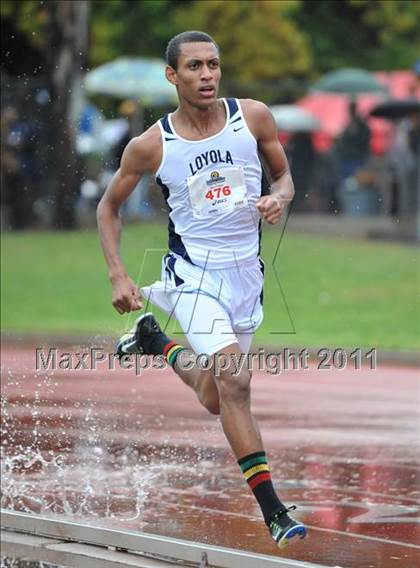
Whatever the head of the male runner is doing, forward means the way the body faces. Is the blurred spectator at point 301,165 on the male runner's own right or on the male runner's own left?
on the male runner's own left

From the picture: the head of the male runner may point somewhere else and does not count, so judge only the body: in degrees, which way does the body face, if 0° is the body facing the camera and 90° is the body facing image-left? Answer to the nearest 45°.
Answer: approximately 315°

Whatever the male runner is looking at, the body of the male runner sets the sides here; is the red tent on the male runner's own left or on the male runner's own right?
on the male runner's own left

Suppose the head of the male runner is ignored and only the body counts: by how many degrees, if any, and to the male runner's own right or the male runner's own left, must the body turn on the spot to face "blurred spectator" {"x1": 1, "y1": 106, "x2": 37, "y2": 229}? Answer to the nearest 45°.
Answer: approximately 135° to the male runner's own left

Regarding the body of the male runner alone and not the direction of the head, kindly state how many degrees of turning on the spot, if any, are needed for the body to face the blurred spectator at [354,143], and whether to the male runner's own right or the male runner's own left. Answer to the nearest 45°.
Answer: approximately 135° to the male runner's own left

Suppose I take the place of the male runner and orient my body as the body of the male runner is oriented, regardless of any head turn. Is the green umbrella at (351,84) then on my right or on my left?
on my left
